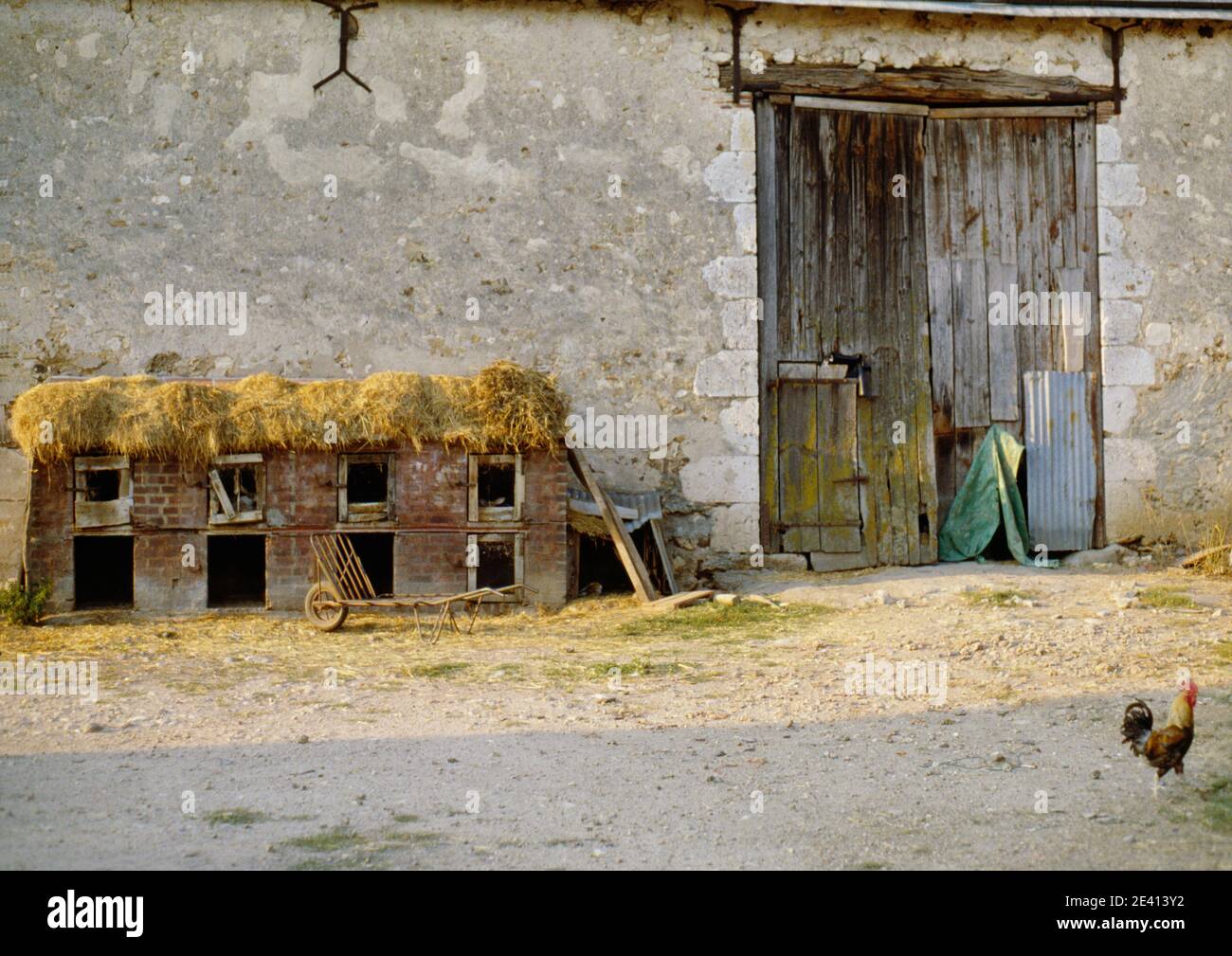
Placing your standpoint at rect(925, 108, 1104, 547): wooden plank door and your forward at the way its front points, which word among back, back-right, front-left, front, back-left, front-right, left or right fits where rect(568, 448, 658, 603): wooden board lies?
front-right

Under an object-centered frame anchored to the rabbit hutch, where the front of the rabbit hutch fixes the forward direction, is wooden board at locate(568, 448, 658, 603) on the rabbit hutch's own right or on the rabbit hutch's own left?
on the rabbit hutch's own left

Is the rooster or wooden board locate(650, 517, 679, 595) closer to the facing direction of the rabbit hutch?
the rooster

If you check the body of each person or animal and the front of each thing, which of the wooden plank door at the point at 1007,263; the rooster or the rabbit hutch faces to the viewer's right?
the rooster

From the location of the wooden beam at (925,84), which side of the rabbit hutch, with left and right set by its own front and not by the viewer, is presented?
left

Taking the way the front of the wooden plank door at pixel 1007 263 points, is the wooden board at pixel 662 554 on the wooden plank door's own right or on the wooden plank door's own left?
on the wooden plank door's own right

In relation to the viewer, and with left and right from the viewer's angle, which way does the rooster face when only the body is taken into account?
facing to the right of the viewer

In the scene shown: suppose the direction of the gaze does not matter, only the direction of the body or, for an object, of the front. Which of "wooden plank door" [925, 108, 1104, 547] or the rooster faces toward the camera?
the wooden plank door

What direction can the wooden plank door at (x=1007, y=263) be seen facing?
toward the camera

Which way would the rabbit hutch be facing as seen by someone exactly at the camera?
facing the viewer
